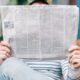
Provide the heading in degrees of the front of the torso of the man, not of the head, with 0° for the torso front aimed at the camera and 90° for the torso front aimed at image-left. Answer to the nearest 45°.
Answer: approximately 0°
